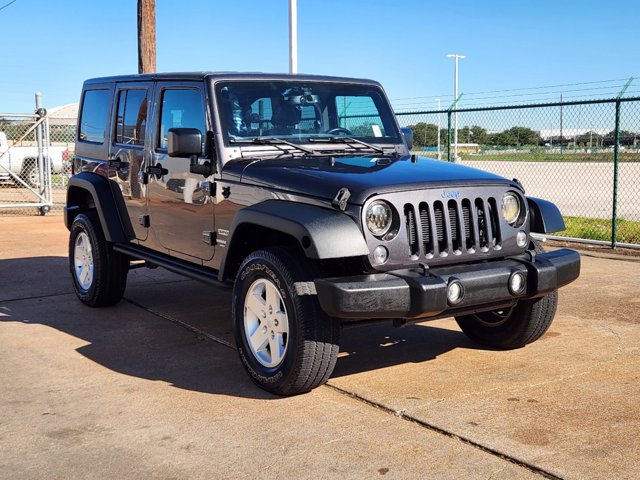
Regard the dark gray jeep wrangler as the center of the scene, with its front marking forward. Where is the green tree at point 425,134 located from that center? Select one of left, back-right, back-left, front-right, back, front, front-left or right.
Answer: back-left

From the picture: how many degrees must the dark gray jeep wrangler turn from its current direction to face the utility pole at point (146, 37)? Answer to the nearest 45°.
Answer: approximately 135° to its left

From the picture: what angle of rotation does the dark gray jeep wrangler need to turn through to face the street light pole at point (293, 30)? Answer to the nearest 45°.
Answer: approximately 135° to its left

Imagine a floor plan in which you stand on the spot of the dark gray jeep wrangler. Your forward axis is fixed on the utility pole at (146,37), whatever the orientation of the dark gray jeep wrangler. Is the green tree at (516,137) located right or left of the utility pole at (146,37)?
right

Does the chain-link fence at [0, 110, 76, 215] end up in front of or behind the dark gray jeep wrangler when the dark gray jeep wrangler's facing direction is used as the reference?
behind

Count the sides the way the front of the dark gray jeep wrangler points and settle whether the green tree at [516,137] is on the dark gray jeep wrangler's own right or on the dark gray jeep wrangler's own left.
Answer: on the dark gray jeep wrangler's own left

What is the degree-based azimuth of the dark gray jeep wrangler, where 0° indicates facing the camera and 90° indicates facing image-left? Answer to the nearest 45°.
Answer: approximately 315°
